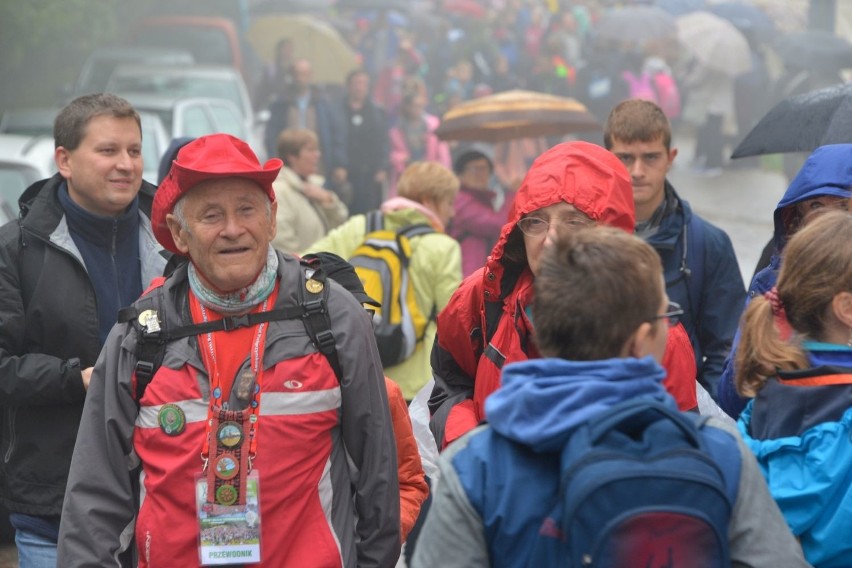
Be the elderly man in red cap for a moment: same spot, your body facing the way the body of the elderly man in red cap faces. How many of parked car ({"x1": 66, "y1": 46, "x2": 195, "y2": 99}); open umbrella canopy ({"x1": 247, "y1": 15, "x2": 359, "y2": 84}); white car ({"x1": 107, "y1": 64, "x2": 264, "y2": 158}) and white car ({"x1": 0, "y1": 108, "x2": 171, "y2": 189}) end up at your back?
4

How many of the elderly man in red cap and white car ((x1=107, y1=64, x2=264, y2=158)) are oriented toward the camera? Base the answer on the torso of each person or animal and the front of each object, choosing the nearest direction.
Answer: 2

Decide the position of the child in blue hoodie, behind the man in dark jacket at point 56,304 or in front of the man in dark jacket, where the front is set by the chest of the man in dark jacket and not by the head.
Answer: in front

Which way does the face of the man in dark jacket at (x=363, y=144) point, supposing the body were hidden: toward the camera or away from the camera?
toward the camera

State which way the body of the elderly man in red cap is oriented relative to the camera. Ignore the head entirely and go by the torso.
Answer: toward the camera

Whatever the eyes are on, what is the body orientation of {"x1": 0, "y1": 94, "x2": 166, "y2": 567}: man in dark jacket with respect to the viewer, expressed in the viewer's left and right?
facing the viewer and to the right of the viewer

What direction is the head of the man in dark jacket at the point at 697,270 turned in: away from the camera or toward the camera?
toward the camera

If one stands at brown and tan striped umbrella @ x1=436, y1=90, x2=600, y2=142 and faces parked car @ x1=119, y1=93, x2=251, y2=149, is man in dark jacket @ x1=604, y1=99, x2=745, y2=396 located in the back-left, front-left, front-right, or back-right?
back-left

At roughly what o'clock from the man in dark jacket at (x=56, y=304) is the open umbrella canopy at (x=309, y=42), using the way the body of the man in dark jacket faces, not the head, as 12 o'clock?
The open umbrella canopy is roughly at 8 o'clock from the man in dark jacket.

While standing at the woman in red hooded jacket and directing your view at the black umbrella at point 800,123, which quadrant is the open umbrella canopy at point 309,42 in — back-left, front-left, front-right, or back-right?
front-left
